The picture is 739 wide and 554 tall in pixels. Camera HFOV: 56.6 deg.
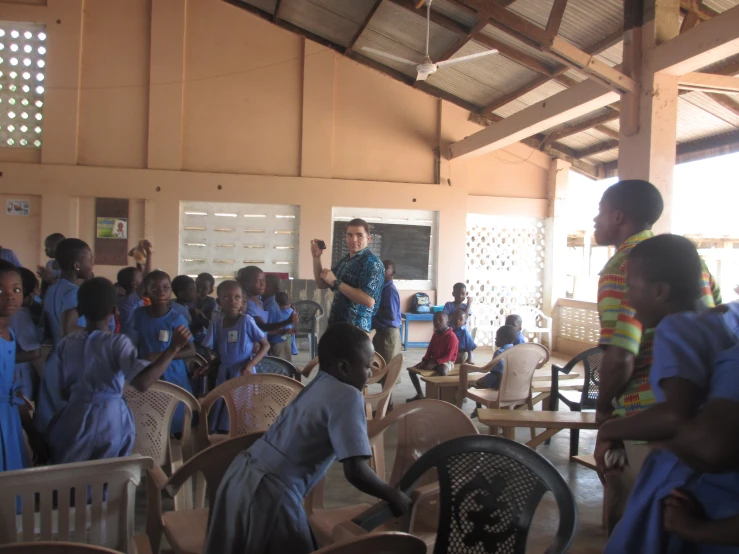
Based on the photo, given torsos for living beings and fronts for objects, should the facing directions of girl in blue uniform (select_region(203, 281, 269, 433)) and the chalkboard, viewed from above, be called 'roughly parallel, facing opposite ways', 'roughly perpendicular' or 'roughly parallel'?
roughly parallel

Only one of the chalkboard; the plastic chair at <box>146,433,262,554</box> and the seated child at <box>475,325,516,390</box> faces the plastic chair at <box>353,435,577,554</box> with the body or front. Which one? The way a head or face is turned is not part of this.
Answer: the chalkboard

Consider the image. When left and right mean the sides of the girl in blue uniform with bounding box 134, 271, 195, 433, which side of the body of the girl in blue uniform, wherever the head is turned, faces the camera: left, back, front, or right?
front

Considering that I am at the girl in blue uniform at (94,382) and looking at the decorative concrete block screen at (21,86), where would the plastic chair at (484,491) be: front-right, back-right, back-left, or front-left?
back-right

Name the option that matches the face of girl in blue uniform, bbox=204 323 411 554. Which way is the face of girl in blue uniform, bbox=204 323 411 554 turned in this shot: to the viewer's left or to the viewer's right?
to the viewer's right

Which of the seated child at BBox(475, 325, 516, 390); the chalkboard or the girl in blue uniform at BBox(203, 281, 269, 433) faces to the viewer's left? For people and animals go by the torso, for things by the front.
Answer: the seated child

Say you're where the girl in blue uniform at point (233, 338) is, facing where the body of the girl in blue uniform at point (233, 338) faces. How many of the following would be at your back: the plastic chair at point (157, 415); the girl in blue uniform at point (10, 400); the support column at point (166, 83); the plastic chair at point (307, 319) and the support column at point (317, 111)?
3

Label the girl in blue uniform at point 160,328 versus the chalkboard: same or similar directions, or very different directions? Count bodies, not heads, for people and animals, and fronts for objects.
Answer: same or similar directions

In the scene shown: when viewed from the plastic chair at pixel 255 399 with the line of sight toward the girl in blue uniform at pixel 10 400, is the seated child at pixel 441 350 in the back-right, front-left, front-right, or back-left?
back-right

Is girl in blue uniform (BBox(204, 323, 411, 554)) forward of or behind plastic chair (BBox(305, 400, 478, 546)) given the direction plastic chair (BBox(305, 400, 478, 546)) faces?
forward

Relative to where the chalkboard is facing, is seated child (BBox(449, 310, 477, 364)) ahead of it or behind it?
ahead

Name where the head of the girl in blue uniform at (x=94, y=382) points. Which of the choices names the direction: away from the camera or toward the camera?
away from the camera

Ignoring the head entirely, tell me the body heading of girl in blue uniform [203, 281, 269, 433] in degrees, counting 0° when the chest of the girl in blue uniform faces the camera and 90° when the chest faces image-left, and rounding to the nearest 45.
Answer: approximately 0°

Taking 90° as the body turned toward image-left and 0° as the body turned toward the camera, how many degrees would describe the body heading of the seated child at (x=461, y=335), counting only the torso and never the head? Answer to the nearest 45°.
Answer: approximately 45°
